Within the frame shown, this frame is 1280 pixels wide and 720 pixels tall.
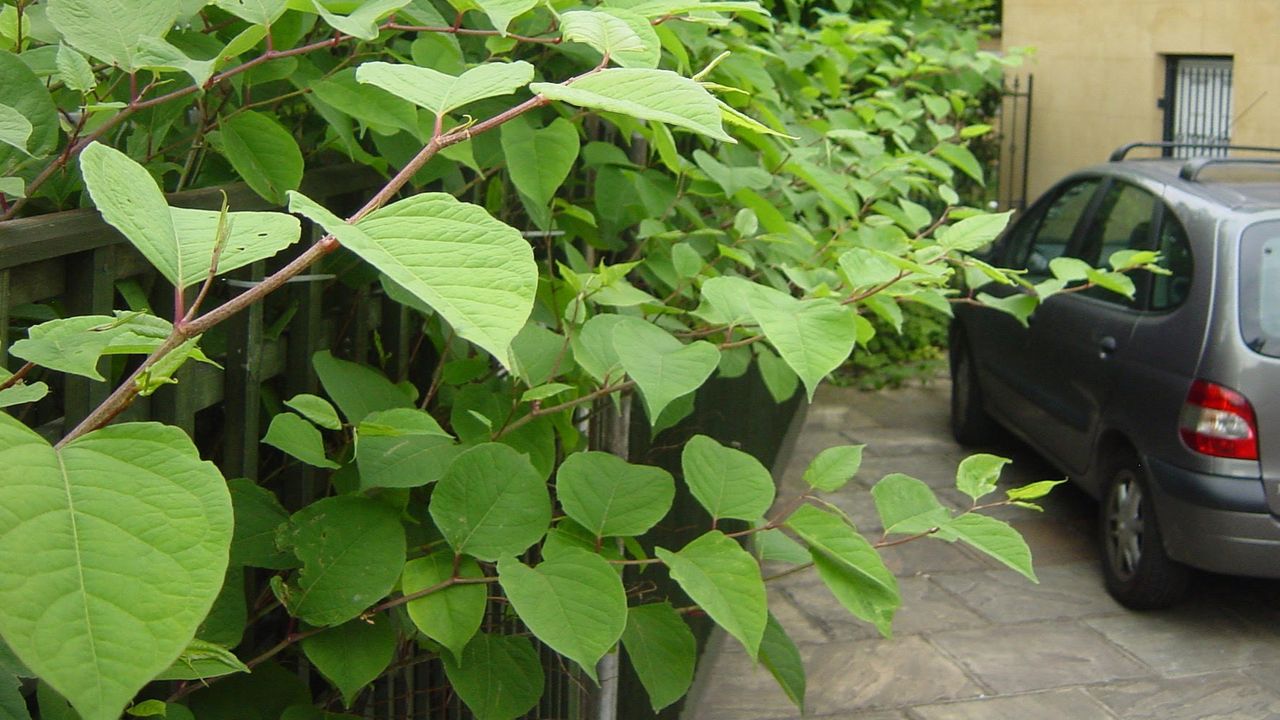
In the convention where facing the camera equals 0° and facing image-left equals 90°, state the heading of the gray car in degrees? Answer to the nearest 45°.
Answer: approximately 135°

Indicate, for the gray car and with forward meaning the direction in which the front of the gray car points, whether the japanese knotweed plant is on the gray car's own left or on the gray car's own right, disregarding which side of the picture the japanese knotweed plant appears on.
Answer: on the gray car's own left
